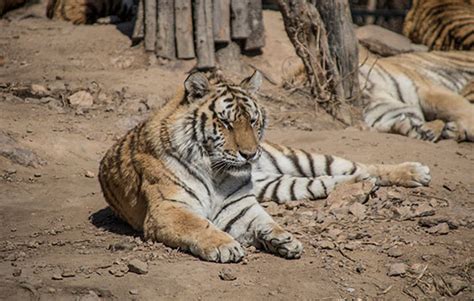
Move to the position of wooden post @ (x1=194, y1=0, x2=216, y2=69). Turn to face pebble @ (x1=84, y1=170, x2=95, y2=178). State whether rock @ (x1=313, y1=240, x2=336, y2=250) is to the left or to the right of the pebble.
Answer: left

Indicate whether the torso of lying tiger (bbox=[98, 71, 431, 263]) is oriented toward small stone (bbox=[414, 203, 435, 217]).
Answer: no

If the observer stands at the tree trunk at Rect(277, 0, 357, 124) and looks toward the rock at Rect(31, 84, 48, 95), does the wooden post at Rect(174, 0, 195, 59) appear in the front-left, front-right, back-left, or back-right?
front-right

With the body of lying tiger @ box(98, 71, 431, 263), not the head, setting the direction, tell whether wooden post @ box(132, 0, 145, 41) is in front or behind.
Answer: behind

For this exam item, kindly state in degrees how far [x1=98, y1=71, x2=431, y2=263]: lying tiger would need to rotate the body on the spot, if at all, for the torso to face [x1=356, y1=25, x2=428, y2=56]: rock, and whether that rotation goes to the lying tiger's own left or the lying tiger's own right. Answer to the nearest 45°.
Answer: approximately 135° to the lying tiger's own left

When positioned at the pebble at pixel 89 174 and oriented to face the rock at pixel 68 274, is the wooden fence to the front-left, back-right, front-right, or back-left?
back-left

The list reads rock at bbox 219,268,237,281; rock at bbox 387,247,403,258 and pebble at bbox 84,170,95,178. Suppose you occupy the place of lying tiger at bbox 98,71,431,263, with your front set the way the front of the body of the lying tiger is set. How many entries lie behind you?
1

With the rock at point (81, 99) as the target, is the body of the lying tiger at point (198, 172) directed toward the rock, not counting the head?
no

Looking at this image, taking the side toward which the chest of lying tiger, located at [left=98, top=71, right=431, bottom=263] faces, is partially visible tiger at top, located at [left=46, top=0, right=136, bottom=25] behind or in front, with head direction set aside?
behind

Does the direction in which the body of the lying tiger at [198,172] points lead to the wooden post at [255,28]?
no
